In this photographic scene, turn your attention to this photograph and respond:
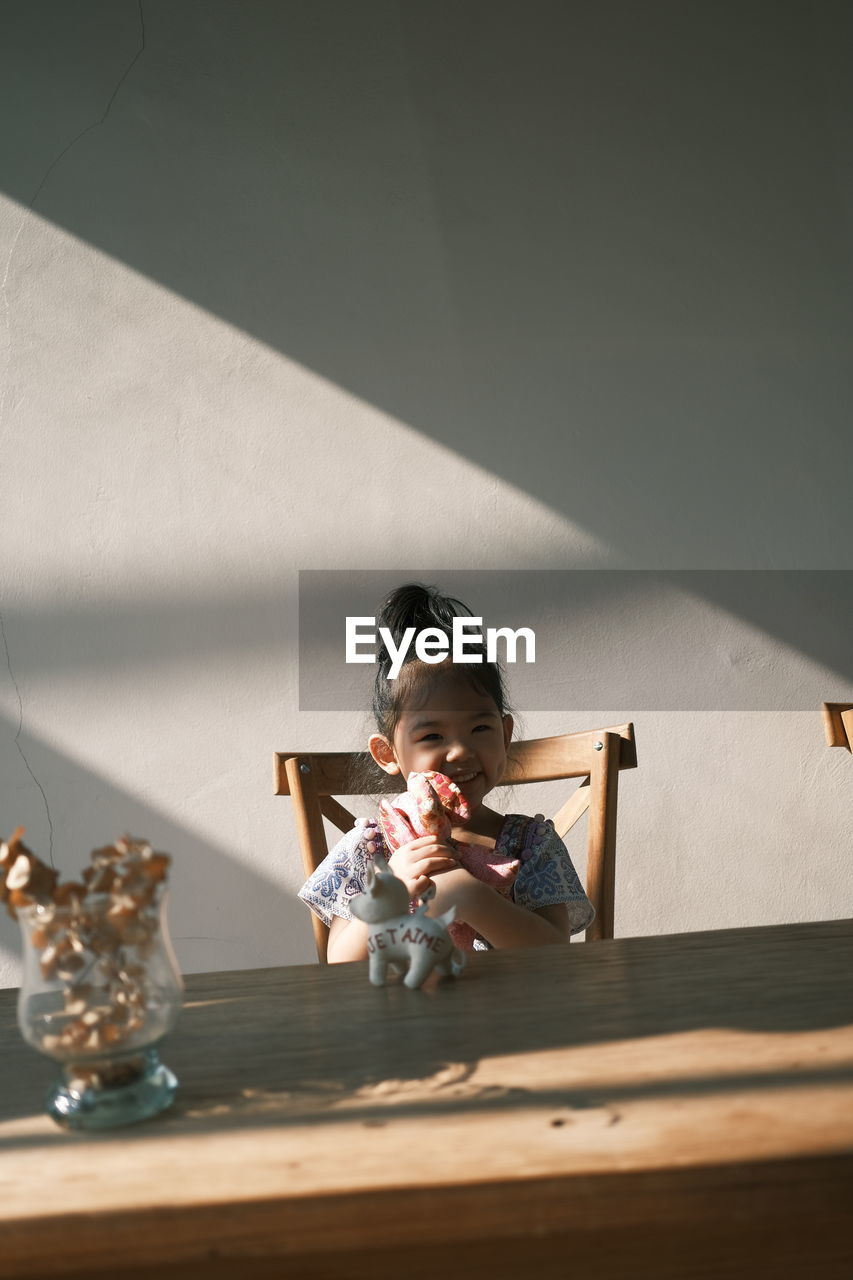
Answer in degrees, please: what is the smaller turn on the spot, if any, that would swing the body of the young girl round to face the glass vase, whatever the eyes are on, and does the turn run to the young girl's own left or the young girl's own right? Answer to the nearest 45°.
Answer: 0° — they already face it

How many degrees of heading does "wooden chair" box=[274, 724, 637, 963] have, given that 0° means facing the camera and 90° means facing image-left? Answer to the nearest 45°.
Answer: approximately 0°

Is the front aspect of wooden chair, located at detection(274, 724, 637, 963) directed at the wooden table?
yes

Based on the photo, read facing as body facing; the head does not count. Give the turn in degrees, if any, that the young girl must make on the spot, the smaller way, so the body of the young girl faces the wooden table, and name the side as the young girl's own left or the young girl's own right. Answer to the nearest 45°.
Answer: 0° — they already face it
